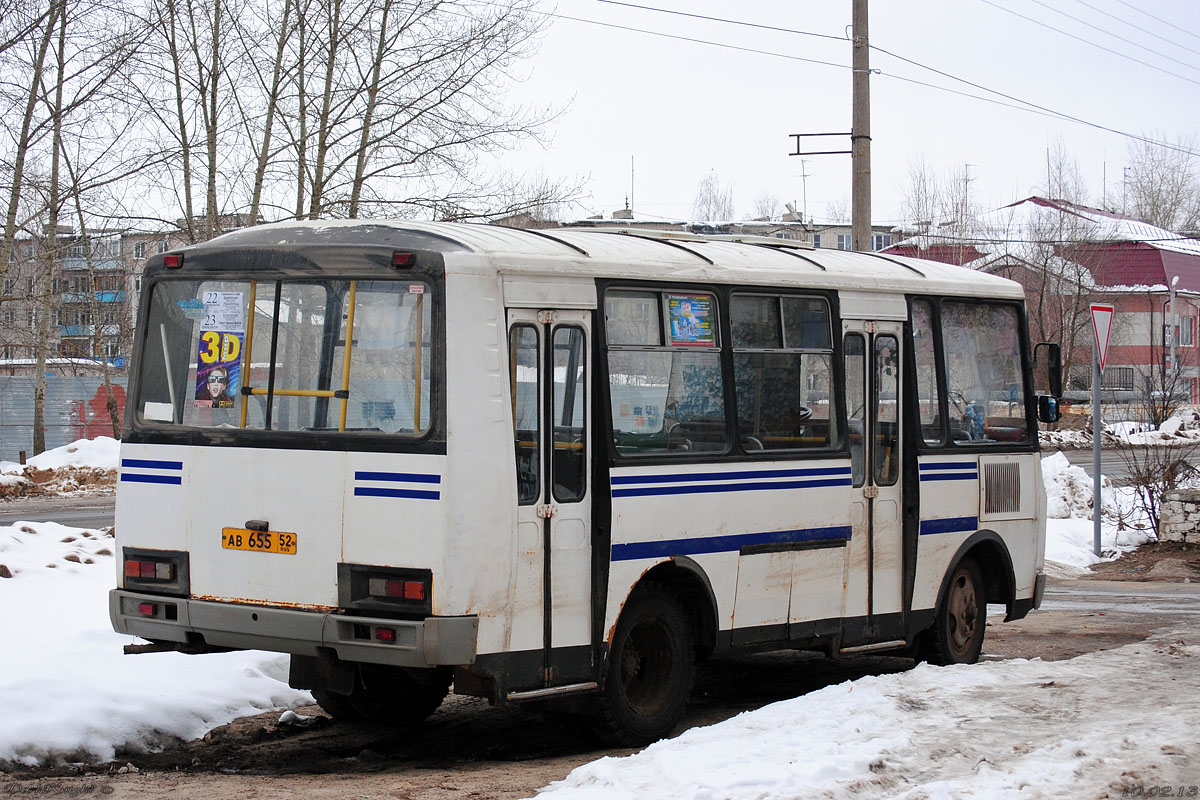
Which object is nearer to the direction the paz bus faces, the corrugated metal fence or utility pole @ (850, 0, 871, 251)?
the utility pole

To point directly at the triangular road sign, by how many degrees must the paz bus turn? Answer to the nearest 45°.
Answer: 0° — it already faces it

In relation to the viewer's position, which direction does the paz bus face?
facing away from the viewer and to the right of the viewer

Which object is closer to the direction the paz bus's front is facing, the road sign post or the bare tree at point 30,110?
the road sign post

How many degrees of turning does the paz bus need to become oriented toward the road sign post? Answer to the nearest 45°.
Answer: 0° — it already faces it

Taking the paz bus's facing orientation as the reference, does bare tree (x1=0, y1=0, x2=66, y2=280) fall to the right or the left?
on its left
